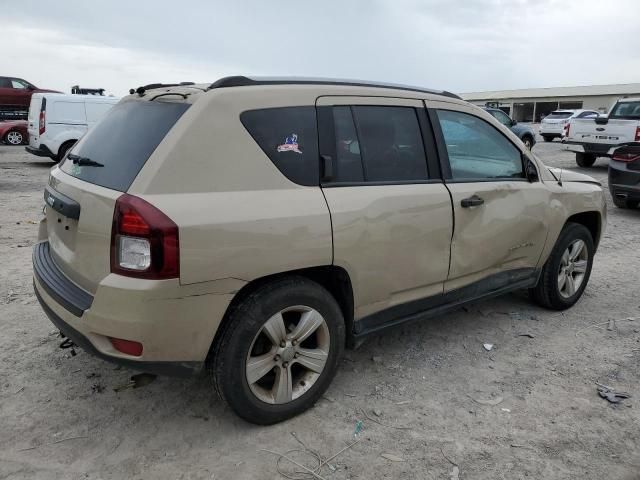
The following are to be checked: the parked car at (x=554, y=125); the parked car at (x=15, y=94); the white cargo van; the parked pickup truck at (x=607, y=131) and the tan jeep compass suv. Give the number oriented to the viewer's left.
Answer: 0

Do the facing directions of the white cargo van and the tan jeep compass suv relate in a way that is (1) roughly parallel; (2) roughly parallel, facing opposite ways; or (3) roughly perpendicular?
roughly parallel

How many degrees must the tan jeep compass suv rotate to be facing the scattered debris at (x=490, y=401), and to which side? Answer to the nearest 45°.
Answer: approximately 45° to its right

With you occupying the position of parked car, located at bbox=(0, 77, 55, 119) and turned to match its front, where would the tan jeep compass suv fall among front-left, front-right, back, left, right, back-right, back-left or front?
right

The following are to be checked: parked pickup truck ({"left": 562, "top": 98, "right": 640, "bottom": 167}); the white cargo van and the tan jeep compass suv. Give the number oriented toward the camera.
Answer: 0

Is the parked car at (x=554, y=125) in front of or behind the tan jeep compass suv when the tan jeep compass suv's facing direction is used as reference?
in front

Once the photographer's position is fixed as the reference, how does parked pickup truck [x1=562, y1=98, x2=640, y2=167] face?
facing away from the viewer and to the right of the viewer

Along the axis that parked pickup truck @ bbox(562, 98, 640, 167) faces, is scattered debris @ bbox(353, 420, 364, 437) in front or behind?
behind

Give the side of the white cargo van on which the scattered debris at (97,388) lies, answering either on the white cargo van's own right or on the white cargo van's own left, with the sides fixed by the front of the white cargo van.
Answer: on the white cargo van's own right

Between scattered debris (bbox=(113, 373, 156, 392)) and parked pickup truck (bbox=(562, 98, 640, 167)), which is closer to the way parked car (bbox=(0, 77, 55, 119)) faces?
the parked pickup truck

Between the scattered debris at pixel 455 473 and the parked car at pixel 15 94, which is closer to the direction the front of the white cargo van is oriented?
the parked car

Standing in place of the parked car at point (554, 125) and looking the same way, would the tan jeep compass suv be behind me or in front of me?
behind

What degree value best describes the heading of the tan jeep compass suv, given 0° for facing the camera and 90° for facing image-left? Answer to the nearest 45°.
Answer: approximately 225°

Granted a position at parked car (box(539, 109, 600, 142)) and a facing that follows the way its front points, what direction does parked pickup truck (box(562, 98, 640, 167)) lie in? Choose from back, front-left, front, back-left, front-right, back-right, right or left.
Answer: back-right

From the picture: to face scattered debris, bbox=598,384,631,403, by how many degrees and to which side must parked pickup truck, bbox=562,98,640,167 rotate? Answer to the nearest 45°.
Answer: approximately 135° to its right

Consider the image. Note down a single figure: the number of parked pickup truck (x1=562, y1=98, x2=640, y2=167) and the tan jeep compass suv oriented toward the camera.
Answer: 0

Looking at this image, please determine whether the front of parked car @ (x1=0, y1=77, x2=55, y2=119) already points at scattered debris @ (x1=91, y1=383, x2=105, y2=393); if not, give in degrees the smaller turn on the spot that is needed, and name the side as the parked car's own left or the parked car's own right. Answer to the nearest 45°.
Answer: approximately 90° to the parked car's own right

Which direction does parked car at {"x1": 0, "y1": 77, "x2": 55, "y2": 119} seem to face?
to the viewer's right

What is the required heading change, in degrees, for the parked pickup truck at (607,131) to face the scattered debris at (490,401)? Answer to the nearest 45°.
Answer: approximately 135° to its right

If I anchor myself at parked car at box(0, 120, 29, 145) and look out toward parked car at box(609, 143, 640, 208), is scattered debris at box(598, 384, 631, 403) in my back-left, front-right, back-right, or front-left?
front-right
